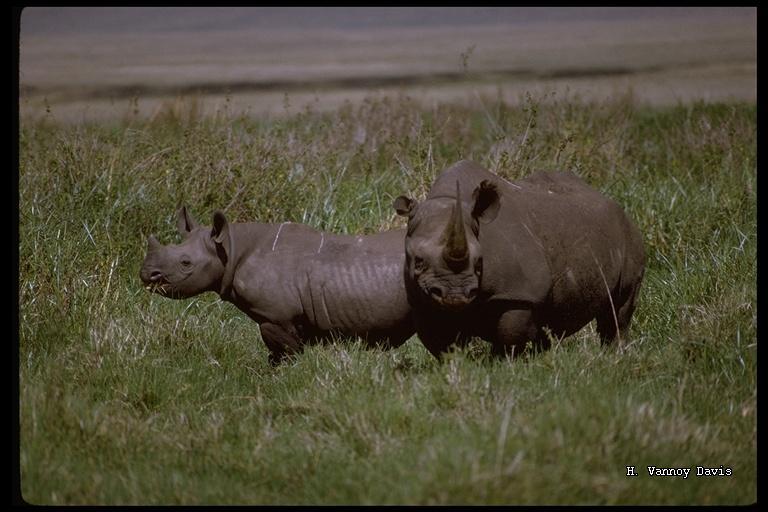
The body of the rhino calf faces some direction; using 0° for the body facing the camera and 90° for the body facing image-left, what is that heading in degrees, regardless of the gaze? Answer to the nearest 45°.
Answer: approximately 90°

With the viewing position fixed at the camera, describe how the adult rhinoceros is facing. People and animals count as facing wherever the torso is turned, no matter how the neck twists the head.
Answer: facing the viewer and to the left of the viewer

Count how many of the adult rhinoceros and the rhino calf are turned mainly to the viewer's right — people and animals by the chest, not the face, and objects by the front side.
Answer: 0

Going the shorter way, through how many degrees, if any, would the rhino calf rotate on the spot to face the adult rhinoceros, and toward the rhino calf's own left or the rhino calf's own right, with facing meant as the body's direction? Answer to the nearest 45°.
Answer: approximately 135° to the rhino calf's own left

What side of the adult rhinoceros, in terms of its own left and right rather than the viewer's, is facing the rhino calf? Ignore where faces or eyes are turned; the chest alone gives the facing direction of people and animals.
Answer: right
